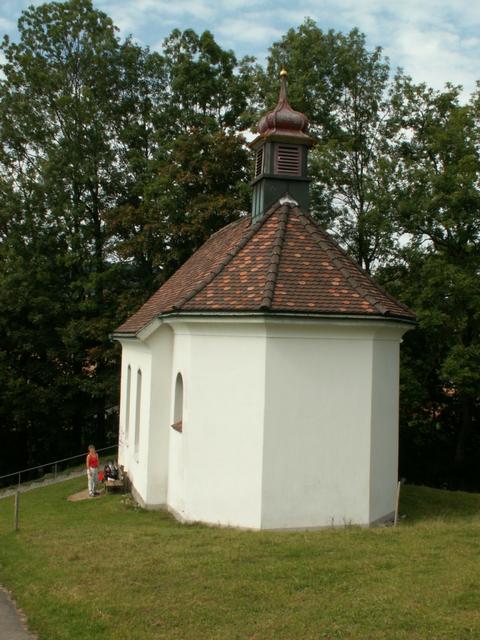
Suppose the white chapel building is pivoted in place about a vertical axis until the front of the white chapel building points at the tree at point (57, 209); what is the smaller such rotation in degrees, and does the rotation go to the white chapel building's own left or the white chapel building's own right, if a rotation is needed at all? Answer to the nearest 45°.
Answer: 0° — it already faces it

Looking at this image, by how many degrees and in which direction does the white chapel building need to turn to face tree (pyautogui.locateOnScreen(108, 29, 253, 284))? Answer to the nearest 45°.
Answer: approximately 45° to its right

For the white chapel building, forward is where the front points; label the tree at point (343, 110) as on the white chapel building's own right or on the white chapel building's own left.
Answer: on the white chapel building's own right

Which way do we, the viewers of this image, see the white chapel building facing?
facing away from the viewer and to the left of the viewer

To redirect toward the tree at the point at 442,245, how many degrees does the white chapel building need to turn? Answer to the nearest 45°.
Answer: approximately 90° to its right

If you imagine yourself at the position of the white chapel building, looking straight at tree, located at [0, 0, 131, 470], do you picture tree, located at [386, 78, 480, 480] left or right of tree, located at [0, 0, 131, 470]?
right
